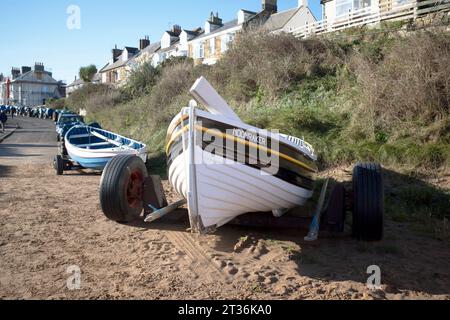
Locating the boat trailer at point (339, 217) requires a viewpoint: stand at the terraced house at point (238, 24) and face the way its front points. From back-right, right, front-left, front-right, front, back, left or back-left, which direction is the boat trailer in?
front-left

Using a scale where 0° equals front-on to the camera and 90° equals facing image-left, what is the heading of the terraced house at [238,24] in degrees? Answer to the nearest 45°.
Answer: approximately 45°

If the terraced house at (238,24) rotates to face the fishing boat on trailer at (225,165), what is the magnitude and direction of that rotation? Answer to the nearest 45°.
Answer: approximately 45° to its left

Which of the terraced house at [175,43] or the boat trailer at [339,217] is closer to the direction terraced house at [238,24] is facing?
the boat trailer
